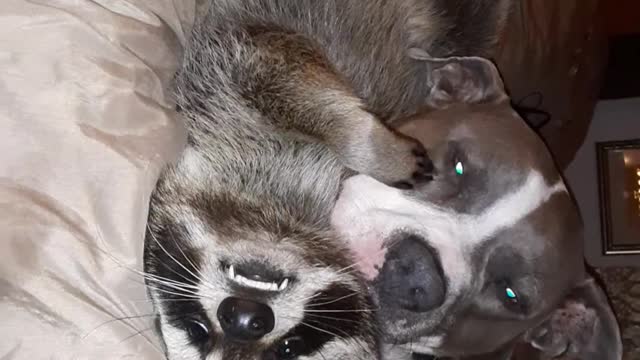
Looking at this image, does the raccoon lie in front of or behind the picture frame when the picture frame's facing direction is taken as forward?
in front

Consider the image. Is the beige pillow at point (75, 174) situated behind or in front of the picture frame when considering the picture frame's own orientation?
in front

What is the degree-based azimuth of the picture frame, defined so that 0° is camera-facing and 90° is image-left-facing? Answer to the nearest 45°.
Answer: approximately 0°
